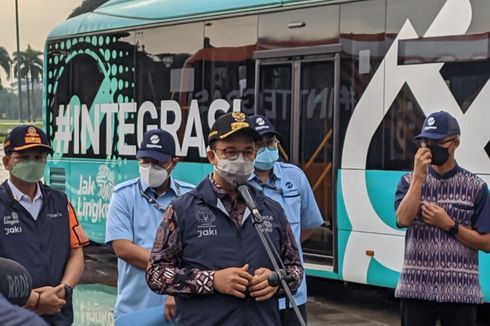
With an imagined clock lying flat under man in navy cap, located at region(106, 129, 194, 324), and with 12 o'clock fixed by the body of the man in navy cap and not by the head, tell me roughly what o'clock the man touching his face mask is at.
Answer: The man touching his face mask is roughly at 9 o'clock from the man in navy cap.

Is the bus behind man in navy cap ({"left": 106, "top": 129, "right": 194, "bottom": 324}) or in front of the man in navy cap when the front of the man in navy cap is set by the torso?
behind

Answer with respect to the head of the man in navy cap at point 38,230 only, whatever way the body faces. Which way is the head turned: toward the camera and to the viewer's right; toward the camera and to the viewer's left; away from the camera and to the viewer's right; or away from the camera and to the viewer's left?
toward the camera and to the viewer's right

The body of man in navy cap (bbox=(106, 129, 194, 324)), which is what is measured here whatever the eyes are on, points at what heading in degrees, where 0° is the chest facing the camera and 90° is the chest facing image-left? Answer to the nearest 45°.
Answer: approximately 0°

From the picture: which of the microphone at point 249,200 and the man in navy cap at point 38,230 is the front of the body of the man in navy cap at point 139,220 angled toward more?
the microphone

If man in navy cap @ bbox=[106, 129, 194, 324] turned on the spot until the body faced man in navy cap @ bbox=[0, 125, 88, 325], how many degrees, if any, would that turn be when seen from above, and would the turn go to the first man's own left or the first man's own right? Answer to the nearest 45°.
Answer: approximately 45° to the first man's own right

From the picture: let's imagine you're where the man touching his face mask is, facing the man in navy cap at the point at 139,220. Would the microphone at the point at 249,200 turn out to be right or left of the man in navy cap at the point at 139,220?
left

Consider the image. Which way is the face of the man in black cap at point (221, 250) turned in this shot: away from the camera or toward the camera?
toward the camera

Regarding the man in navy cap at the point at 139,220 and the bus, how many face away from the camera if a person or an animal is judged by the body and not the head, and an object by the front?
0
